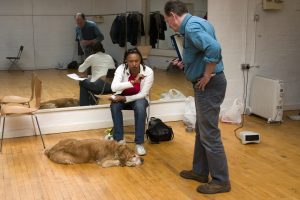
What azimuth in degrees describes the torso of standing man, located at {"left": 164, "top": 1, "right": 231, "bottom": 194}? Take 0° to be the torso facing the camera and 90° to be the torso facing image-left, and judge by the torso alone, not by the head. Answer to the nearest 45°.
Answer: approximately 90°

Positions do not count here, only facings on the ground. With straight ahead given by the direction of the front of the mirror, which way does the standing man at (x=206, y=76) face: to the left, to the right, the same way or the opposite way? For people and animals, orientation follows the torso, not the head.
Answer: to the right

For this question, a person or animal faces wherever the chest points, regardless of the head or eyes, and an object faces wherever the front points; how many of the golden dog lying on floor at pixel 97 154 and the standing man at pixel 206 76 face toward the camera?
0

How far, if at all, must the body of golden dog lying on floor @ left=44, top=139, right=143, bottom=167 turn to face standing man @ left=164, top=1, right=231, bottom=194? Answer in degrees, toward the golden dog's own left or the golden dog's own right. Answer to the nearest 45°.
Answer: approximately 45° to the golden dog's own right

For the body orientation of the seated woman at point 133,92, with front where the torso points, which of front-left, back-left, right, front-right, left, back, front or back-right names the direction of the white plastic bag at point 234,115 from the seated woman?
back-left

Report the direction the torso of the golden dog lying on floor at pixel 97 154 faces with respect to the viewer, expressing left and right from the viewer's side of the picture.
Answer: facing to the right of the viewer

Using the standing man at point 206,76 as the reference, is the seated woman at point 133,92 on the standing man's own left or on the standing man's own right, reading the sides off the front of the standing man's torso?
on the standing man's own right

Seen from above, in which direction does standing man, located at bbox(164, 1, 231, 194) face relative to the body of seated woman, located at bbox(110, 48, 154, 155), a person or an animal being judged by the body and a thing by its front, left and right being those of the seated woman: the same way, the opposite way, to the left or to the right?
to the right

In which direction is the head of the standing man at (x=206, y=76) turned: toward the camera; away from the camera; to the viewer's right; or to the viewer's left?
to the viewer's left

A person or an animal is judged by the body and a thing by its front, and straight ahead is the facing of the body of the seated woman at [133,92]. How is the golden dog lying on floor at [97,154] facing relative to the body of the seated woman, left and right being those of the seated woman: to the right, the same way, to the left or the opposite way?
to the left

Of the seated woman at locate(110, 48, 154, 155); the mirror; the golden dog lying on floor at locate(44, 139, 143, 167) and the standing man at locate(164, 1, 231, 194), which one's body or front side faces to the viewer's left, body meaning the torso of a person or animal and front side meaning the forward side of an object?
the standing man
